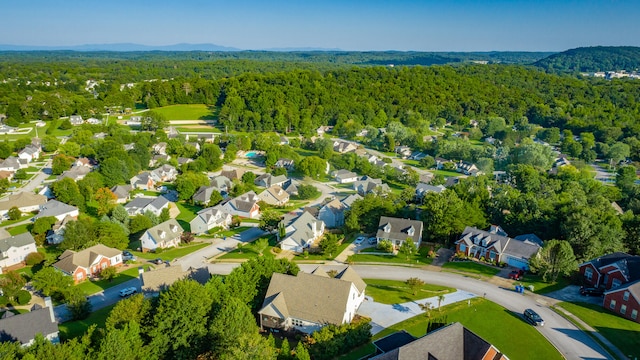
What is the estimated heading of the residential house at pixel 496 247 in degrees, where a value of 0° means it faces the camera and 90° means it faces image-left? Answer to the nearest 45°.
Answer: approximately 45°

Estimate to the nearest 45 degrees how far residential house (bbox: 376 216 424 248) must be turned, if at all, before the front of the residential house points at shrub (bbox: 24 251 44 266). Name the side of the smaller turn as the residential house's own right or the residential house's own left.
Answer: approximately 90° to the residential house's own right

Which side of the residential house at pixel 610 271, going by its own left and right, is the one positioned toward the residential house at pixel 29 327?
front

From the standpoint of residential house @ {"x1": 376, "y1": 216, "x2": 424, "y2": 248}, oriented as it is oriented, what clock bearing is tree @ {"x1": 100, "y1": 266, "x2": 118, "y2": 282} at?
The tree is roughly at 2 o'clock from the residential house.

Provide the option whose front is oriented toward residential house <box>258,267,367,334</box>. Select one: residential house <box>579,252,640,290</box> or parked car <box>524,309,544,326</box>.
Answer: residential house <box>579,252,640,290</box>

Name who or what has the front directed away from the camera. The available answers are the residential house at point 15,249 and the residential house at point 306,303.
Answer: the residential house at point 306,303

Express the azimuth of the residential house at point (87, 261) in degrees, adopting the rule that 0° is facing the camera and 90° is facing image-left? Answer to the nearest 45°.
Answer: approximately 315°

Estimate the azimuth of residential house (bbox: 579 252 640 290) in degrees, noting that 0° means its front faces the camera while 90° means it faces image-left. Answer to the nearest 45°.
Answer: approximately 45°

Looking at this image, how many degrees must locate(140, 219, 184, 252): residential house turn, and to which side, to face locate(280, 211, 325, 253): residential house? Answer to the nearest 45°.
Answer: approximately 45° to its left

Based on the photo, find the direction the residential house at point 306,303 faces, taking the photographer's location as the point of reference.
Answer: facing away from the viewer

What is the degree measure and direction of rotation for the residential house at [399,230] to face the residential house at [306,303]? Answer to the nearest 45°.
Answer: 0° — it already faces it
